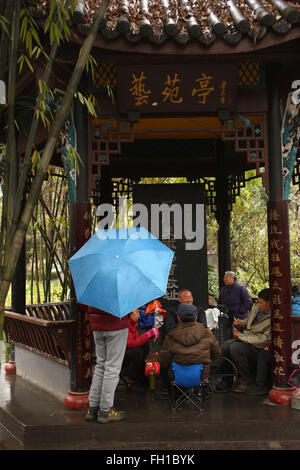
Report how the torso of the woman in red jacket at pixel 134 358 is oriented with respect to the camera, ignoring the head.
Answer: to the viewer's right

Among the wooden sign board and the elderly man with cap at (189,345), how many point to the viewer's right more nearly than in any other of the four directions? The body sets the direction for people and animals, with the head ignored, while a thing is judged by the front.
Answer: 0

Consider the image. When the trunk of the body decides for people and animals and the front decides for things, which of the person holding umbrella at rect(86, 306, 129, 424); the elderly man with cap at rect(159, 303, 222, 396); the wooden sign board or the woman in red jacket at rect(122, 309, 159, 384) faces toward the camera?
the wooden sign board

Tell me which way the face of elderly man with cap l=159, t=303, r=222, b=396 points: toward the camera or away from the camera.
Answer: away from the camera

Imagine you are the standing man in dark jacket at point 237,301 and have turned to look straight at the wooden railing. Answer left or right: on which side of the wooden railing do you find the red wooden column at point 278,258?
left

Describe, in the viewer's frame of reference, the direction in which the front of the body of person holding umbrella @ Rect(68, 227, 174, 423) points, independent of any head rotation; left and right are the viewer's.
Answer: facing away from the viewer and to the right of the viewer

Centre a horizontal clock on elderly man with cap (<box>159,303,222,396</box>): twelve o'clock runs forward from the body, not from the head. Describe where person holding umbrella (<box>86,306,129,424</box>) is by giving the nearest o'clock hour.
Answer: The person holding umbrella is roughly at 8 o'clock from the elderly man with cap.

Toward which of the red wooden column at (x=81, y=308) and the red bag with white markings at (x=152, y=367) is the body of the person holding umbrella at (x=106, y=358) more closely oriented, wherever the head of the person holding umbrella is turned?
the red bag with white markings

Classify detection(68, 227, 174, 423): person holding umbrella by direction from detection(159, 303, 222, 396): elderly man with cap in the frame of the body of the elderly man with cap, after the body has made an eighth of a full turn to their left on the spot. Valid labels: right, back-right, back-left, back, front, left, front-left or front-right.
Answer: left

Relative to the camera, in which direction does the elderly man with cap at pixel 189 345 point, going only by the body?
away from the camera

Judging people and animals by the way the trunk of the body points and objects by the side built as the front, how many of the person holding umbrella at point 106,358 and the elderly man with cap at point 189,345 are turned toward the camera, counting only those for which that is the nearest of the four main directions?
0

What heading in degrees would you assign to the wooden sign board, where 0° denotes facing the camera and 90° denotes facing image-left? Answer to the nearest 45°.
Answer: approximately 0°
